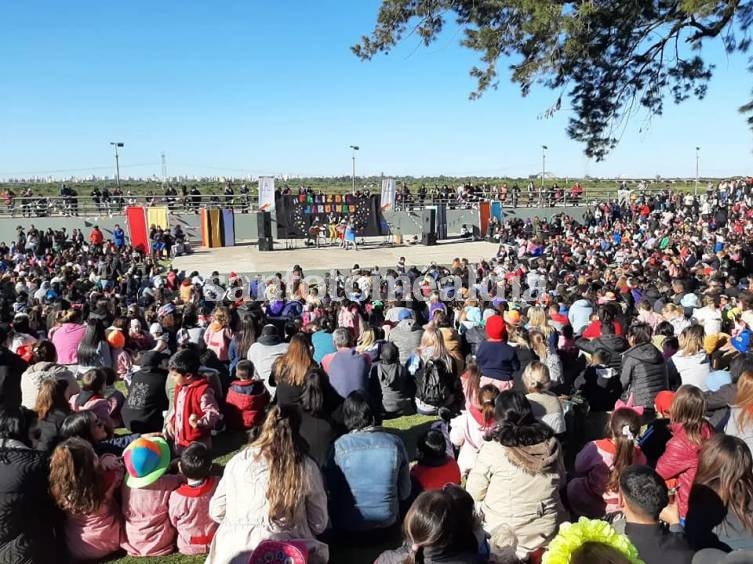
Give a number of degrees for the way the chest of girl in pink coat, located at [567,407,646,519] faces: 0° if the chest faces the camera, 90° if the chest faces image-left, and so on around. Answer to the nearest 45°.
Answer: approximately 135°

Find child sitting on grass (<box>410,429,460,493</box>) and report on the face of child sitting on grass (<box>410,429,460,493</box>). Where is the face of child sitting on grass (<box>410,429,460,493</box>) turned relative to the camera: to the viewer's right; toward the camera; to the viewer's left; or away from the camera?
away from the camera

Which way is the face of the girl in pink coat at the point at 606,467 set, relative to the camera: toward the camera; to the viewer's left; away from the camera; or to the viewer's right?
away from the camera

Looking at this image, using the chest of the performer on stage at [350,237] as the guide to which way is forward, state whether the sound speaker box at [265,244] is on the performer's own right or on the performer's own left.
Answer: on the performer's own right

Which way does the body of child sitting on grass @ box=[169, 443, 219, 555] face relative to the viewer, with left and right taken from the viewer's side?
facing away from the viewer

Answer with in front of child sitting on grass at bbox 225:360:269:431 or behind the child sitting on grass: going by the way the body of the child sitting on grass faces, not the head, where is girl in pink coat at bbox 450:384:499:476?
behind

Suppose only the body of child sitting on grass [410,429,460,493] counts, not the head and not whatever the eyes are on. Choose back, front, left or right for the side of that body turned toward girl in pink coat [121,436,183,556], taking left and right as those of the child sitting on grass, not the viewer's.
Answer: left

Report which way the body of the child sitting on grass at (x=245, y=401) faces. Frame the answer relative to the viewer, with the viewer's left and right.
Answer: facing away from the viewer

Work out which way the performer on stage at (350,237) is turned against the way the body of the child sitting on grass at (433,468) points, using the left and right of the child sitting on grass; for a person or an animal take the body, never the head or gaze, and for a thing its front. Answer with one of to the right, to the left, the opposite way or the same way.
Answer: the opposite way

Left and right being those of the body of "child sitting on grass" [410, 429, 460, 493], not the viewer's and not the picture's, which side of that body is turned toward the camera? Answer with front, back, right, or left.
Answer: back

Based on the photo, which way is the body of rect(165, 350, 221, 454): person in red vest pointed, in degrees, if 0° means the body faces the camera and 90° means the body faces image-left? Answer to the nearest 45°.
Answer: approximately 45°

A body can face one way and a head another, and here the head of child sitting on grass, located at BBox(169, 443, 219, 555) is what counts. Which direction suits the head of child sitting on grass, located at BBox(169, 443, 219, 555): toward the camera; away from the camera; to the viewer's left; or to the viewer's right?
away from the camera
